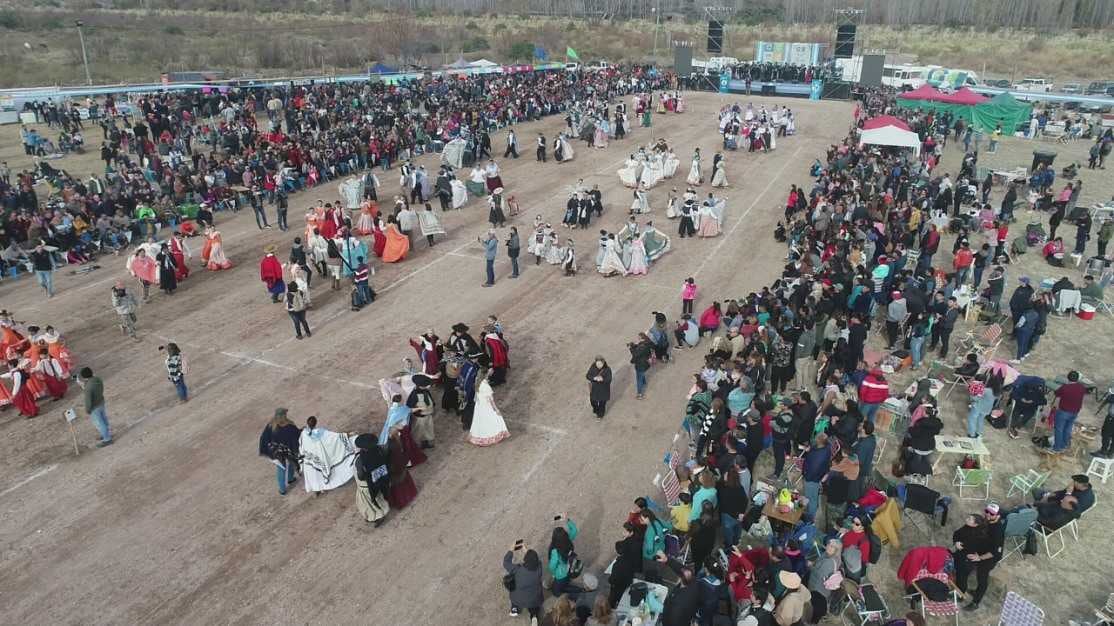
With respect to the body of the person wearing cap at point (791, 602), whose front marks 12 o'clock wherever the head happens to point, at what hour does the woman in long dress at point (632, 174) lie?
The woman in long dress is roughly at 1 o'clock from the person wearing cap.

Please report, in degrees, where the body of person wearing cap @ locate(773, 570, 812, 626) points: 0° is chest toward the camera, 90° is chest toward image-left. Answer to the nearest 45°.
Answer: approximately 135°

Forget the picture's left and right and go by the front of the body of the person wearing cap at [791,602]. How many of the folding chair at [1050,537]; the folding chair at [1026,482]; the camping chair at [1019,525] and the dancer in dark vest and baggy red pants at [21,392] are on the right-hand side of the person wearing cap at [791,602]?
3

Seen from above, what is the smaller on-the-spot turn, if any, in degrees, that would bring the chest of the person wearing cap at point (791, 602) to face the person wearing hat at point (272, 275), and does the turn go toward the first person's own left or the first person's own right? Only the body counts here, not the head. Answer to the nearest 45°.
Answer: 0° — they already face them

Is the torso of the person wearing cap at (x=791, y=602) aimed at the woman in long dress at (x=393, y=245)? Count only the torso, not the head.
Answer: yes

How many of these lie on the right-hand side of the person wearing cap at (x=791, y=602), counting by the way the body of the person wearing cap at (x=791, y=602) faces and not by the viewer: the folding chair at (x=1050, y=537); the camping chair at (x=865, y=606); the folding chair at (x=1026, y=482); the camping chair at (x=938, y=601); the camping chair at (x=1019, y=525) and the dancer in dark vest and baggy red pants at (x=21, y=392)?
5

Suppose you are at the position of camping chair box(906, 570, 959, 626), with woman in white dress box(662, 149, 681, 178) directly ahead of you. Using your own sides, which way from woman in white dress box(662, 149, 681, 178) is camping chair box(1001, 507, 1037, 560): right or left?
right

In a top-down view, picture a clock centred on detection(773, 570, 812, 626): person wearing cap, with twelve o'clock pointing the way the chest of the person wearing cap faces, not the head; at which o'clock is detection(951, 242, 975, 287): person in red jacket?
The person in red jacket is roughly at 2 o'clock from the person wearing cap.

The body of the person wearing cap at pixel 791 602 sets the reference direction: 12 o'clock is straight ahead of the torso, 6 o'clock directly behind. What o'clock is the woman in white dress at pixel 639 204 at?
The woman in white dress is roughly at 1 o'clock from the person wearing cap.

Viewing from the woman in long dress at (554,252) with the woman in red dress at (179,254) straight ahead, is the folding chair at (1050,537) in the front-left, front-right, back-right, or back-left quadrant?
back-left

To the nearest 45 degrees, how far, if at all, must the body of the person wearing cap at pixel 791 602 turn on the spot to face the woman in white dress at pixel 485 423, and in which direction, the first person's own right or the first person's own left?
0° — they already face them

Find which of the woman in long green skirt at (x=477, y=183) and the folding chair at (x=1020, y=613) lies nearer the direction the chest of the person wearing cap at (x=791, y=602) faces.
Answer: the woman in long green skirt

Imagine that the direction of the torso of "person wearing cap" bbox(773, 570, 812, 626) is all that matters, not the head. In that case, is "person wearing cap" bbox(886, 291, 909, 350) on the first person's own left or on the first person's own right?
on the first person's own right

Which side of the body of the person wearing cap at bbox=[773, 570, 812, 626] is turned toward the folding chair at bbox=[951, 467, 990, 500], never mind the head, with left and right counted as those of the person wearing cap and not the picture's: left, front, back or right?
right
